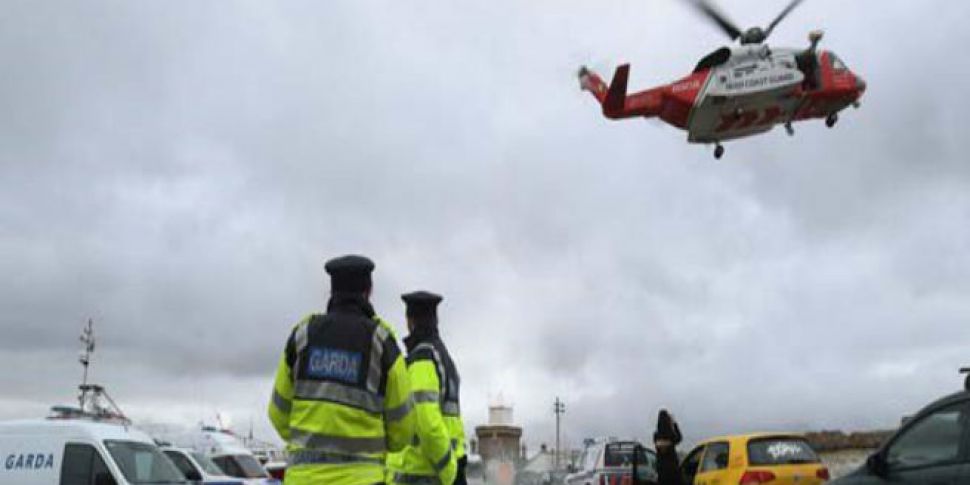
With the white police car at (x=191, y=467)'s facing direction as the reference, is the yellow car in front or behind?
in front

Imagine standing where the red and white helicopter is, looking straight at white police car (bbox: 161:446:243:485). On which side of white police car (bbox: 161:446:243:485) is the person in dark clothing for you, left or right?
left

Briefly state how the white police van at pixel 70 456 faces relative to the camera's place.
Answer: facing the viewer and to the right of the viewer

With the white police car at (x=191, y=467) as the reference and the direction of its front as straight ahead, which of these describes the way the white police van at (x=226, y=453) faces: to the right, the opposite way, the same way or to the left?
the same way

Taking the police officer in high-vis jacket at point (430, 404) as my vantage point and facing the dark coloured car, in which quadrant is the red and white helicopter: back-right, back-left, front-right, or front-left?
front-left

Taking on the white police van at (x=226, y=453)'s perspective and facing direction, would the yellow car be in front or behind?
in front

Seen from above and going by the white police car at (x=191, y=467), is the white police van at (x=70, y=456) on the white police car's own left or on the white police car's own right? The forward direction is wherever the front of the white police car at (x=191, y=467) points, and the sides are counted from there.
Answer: on the white police car's own right

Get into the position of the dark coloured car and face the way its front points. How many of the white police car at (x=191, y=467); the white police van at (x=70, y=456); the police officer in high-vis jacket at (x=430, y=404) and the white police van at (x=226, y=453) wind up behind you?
0

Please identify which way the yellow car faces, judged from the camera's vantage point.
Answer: facing away from the viewer and to the left of the viewer

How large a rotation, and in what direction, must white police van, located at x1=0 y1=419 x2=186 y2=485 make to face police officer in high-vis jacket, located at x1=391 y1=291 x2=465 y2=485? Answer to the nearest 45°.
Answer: approximately 45° to its right

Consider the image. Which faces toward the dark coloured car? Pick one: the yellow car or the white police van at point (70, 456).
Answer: the white police van

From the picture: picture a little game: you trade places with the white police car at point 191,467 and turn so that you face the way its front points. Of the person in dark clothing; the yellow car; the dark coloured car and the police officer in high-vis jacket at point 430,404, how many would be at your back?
0

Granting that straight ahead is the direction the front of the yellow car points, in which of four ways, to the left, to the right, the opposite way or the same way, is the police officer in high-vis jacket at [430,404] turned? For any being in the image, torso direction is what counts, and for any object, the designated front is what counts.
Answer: the same way

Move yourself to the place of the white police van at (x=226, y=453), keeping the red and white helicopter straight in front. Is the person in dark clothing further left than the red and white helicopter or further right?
right

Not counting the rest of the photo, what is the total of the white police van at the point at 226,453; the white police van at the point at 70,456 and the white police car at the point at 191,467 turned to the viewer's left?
0

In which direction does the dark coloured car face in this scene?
to the viewer's left
